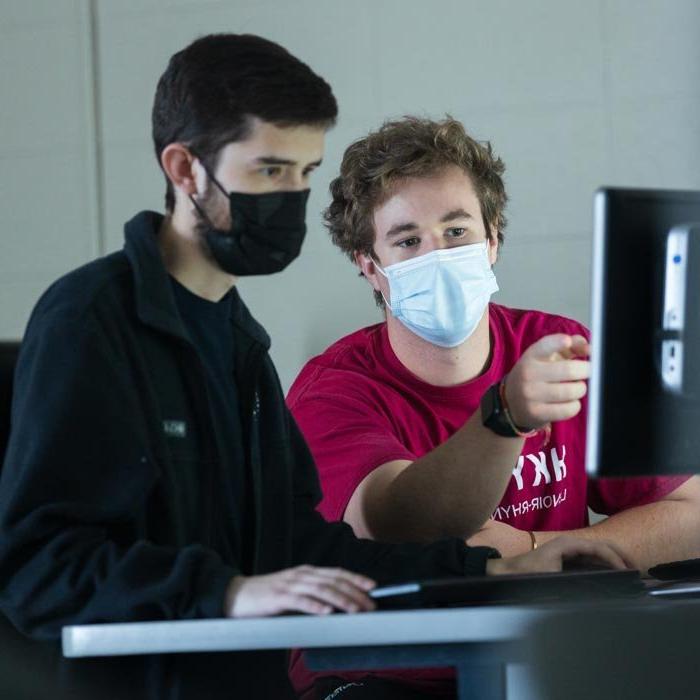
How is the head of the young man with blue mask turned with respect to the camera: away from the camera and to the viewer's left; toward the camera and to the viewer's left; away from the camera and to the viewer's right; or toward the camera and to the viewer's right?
toward the camera and to the viewer's right

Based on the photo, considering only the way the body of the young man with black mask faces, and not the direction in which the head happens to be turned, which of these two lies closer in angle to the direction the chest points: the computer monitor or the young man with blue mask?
the computer monitor

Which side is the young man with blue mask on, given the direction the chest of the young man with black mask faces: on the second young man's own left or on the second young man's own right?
on the second young man's own left

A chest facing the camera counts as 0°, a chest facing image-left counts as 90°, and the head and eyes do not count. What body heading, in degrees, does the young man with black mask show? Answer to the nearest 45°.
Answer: approximately 315°

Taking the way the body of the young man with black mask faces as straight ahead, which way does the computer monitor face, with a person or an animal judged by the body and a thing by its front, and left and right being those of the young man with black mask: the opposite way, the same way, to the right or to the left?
the opposite way

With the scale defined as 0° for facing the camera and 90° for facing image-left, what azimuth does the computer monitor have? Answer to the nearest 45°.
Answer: approximately 135°
